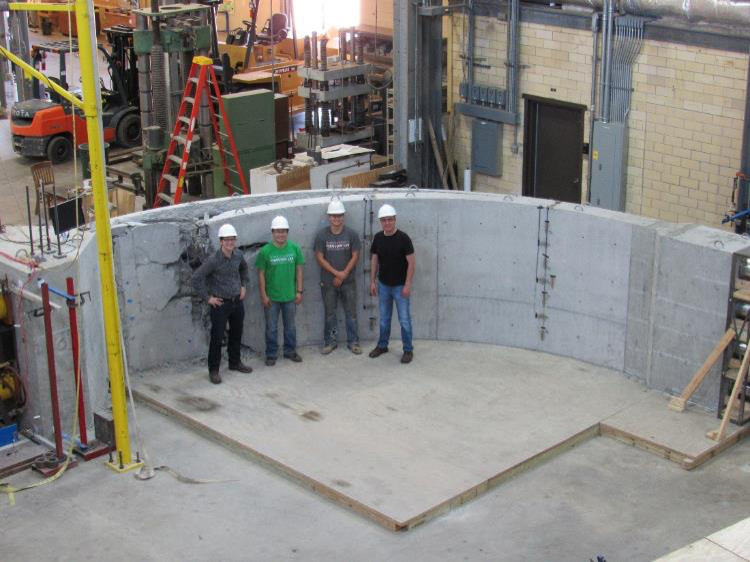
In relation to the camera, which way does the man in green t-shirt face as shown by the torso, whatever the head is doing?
toward the camera

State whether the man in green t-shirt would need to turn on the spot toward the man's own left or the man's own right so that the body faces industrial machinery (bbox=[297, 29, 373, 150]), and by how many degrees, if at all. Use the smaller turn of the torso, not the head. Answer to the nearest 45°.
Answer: approximately 180°

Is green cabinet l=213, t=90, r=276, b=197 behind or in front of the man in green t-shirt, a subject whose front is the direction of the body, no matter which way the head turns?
behind

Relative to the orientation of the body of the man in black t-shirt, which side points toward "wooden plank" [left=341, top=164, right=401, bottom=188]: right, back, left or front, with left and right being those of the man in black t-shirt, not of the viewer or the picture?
back

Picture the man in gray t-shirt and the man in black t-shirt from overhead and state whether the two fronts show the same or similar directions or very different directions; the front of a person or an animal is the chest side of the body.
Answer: same or similar directions

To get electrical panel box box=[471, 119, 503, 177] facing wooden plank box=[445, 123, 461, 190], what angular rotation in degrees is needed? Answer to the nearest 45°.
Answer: approximately 90° to its right

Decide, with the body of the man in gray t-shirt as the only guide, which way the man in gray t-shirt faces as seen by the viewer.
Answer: toward the camera

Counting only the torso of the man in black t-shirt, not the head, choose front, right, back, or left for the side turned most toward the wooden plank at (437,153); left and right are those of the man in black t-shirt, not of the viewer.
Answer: back

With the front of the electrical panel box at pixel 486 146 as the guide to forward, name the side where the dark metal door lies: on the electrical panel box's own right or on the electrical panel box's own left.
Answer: on the electrical panel box's own left

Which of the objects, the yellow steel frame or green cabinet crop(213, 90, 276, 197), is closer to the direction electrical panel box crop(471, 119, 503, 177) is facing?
the yellow steel frame

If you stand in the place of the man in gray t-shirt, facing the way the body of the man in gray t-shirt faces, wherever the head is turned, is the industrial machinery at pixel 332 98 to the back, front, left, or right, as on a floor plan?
back

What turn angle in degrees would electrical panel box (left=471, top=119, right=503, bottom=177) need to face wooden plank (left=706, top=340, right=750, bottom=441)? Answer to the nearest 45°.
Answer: approximately 45° to its left

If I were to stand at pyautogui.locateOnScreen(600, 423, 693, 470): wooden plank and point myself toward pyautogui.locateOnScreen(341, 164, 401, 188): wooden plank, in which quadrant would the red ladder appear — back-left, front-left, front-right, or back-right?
front-left

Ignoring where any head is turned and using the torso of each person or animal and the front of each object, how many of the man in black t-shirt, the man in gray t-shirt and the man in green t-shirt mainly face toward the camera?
3

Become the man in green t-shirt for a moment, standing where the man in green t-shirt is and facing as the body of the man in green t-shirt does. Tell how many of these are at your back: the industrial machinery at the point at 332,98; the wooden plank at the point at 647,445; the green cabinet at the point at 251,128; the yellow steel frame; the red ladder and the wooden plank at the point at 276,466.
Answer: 3

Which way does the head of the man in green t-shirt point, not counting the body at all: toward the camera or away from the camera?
toward the camera

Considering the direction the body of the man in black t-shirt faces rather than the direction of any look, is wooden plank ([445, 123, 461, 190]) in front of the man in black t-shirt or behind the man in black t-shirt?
behind

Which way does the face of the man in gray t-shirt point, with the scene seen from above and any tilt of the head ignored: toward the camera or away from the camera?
toward the camera
